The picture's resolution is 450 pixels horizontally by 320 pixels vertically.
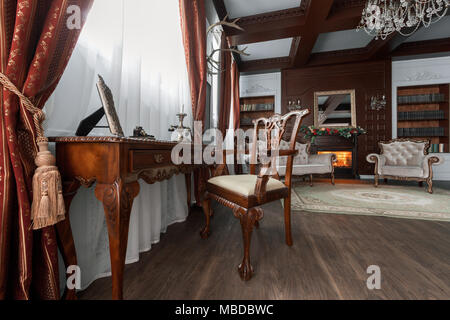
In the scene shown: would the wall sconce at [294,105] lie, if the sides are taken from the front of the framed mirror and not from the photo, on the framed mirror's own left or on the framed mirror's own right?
on the framed mirror's own right

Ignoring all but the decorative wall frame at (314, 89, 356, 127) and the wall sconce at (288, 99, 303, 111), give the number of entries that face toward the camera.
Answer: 2

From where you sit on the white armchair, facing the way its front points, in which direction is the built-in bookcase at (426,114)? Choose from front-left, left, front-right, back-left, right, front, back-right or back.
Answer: back

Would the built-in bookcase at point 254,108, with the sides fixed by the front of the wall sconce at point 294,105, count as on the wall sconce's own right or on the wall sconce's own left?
on the wall sconce's own right

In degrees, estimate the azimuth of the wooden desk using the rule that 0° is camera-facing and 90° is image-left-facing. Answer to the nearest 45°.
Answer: approximately 315°

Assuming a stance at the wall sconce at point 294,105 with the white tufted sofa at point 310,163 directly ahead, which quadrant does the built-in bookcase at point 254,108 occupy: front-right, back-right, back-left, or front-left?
back-right

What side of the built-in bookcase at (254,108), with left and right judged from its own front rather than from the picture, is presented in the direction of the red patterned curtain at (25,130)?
front

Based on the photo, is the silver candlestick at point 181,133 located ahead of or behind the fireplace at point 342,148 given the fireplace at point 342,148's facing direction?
ahead
